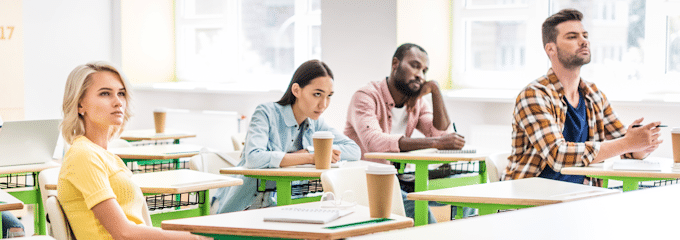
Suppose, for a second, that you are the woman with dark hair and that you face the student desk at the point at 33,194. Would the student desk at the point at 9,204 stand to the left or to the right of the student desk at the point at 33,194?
left
